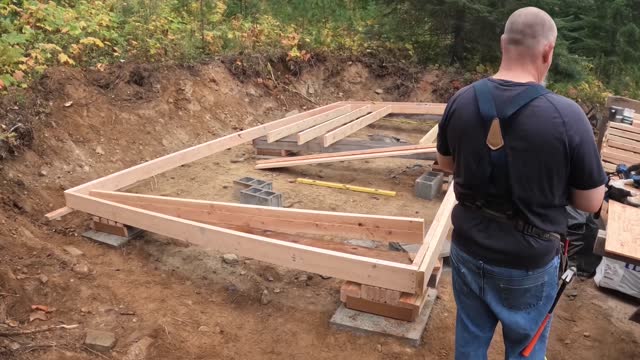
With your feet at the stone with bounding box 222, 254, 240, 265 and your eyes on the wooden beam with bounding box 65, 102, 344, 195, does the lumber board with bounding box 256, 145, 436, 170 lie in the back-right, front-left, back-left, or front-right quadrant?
front-right

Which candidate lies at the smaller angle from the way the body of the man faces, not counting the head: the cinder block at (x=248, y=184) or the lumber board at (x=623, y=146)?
the lumber board

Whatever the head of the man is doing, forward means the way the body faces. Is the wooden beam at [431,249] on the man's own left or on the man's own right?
on the man's own left

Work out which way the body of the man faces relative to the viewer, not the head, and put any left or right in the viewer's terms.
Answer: facing away from the viewer and to the right of the viewer

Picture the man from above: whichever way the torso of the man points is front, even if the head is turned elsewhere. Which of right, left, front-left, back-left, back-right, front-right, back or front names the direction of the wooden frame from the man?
left

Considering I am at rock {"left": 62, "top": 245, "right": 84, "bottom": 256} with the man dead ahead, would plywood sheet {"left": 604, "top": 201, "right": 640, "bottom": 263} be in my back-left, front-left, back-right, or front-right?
front-left

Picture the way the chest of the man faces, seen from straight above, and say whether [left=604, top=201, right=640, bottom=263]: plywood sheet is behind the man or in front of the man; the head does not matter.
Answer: in front

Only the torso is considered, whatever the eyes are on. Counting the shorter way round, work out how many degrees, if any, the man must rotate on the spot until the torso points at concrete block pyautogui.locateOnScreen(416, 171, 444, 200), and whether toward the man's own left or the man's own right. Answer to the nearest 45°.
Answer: approximately 45° to the man's own left
